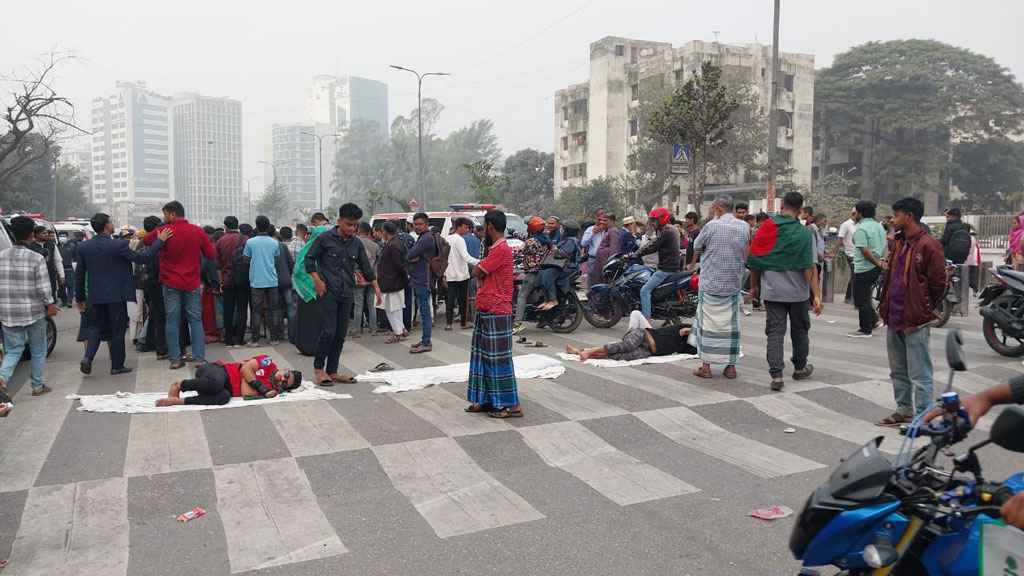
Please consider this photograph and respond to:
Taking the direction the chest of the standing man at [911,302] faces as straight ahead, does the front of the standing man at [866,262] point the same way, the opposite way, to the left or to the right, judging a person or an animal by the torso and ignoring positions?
to the right

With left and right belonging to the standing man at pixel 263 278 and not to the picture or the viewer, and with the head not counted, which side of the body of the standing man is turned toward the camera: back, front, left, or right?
back

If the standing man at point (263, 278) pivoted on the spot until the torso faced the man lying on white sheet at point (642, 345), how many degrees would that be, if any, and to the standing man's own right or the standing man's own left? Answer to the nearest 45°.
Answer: approximately 135° to the standing man's own right

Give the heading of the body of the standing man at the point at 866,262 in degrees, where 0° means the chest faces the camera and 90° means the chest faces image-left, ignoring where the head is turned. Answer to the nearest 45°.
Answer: approximately 135°

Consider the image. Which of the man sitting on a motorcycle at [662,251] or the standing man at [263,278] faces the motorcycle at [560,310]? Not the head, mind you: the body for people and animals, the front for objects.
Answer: the man sitting on a motorcycle at [662,251]

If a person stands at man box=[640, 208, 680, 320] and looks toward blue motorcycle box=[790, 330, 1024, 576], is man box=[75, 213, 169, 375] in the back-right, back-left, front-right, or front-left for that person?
front-right

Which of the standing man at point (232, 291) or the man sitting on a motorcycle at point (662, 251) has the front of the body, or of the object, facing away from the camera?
the standing man at point (232, 291)

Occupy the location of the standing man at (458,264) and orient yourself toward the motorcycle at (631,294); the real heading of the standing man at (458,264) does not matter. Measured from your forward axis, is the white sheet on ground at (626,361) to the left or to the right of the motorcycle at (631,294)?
right

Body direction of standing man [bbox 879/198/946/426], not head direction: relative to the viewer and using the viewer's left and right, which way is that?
facing the viewer and to the left of the viewer

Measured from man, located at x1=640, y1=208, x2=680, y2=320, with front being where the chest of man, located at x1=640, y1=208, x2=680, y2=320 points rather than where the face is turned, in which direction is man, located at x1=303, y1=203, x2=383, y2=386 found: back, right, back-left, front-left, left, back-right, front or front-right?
front-left

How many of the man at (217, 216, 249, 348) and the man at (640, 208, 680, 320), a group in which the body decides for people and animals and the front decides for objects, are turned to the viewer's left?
1

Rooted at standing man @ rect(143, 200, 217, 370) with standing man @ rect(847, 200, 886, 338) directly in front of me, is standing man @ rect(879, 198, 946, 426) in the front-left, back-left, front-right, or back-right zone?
front-right

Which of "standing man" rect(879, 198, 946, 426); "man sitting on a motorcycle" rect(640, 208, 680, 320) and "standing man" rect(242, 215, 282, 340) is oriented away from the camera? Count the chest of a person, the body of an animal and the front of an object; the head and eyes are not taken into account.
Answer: "standing man" rect(242, 215, 282, 340)

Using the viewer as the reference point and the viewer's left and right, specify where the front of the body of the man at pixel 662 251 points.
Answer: facing to the left of the viewer

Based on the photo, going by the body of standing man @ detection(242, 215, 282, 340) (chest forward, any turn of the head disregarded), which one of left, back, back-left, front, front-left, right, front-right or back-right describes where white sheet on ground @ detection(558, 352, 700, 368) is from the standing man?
back-right
